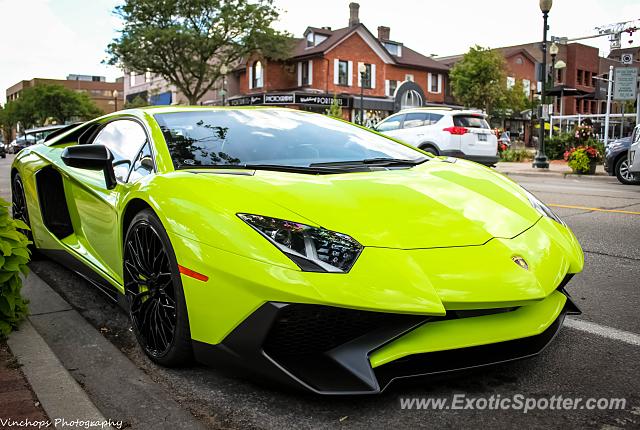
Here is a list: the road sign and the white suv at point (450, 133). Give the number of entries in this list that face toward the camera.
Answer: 1

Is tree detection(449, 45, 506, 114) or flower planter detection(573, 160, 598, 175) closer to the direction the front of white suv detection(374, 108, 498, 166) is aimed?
the tree

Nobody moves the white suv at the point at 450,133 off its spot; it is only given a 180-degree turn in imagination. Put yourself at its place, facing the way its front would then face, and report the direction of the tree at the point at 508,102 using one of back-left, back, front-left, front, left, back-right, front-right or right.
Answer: back-left

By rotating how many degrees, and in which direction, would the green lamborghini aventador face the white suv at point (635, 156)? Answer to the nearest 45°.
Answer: approximately 90° to its left

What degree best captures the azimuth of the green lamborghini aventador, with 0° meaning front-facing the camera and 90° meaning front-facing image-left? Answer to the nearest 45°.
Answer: approximately 315°

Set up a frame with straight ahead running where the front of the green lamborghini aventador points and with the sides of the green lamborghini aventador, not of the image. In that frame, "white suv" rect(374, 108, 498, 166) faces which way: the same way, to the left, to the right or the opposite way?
the opposite way

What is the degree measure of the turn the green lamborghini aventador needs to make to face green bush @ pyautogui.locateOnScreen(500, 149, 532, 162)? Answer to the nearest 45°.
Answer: approximately 135° to its left

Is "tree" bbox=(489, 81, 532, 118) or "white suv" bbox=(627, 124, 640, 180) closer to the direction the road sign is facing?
the white suv

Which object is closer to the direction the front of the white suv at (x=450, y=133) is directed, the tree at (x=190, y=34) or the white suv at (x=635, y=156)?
the tree

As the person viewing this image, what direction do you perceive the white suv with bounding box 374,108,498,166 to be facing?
facing away from the viewer and to the left of the viewer
